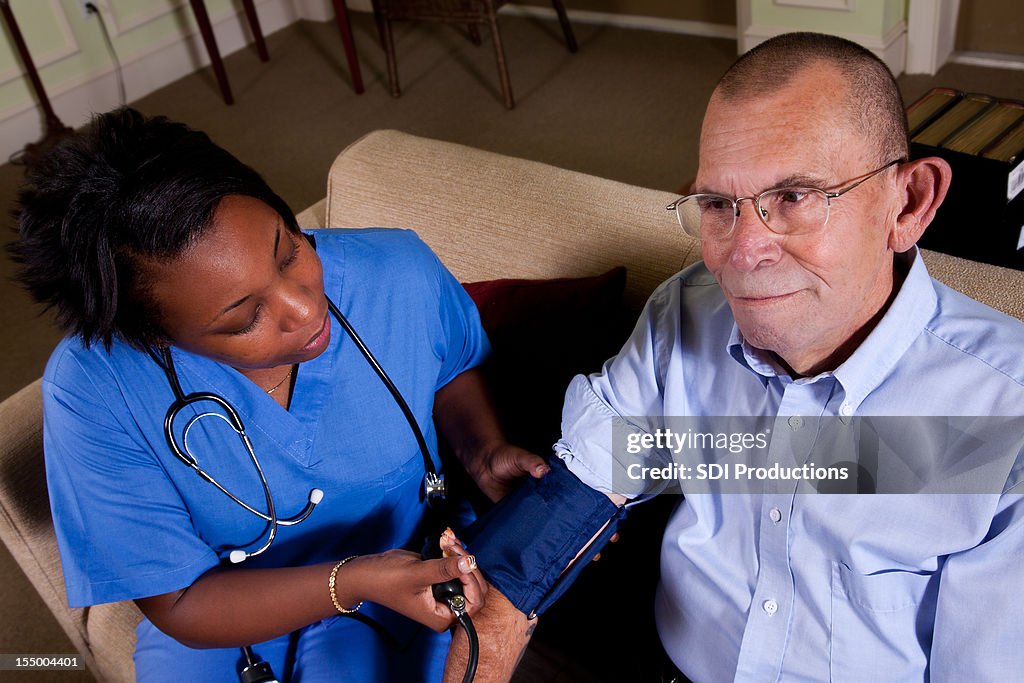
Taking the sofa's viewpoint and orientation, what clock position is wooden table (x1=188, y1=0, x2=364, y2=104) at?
The wooden table is roughly at 4 o'clock from the sofa.

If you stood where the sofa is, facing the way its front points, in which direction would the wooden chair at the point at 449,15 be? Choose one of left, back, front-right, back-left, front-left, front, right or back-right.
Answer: back-right

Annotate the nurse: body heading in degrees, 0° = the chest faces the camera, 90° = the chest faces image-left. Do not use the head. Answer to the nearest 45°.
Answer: approximately 315°

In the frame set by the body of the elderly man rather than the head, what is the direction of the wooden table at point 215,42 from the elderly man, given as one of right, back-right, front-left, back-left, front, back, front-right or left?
right

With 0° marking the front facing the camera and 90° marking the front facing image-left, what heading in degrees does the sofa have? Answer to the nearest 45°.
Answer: approximately 45°

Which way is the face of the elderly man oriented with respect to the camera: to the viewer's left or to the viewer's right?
to the viewer's left

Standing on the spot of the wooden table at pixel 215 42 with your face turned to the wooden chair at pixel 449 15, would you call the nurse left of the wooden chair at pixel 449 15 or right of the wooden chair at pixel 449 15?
right
